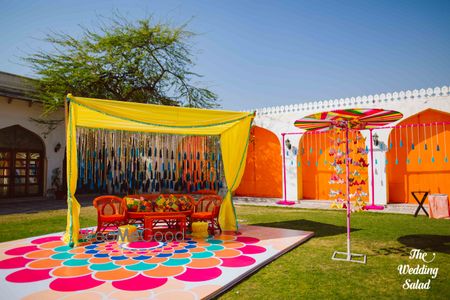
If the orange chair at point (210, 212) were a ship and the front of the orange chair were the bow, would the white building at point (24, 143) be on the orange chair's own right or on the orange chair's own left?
on the orange chair's own right

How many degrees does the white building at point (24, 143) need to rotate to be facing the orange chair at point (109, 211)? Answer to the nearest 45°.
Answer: approximately 45° to its right

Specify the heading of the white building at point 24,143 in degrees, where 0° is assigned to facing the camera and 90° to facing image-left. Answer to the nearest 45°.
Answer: approximately 315°

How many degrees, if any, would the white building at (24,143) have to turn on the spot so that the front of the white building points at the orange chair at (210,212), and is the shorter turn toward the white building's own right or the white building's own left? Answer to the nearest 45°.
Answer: approximately 45° to the white building's own right

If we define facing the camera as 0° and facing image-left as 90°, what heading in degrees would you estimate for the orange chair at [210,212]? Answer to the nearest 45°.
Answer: approximately 45°

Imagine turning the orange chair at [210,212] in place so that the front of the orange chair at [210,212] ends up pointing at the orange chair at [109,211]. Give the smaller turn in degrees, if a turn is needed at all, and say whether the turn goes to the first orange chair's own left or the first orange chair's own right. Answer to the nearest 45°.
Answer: approximately 45° to the first orange chair's own right
